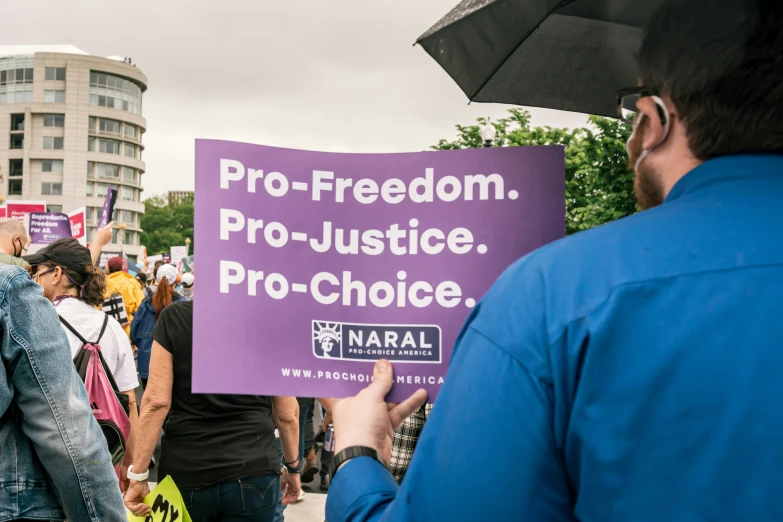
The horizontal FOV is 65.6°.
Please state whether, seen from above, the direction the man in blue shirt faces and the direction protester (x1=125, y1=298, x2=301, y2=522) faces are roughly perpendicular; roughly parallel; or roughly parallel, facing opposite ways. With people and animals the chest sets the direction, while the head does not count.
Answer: roughly parallel

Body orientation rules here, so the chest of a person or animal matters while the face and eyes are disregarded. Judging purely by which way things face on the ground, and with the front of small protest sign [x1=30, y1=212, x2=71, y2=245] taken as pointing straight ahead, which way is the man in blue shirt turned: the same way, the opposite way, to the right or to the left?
the opposite way

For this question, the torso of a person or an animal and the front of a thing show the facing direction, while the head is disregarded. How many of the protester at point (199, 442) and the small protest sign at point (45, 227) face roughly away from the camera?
1

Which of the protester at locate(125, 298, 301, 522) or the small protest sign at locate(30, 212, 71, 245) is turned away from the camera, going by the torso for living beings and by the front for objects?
the protester

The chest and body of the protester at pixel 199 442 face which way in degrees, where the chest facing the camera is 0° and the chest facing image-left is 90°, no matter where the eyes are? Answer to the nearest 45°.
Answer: approximately 180°

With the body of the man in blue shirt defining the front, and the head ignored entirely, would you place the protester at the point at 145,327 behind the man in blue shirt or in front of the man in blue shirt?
in front

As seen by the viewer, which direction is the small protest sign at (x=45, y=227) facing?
toward the camera

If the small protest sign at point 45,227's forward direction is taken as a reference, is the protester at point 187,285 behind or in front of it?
in front

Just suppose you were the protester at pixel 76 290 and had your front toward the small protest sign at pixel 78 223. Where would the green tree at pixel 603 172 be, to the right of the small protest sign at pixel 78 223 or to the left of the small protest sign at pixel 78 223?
right

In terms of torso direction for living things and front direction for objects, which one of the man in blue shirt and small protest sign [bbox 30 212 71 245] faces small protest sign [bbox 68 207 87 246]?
the man in blue shirt

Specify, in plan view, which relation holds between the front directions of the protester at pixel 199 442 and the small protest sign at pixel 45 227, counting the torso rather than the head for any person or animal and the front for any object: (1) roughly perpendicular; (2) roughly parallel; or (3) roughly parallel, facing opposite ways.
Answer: roughly parallel, facing opposite ways

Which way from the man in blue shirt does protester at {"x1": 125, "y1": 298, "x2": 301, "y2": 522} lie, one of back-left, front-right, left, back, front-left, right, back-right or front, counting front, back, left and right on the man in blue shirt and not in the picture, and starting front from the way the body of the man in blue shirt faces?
front

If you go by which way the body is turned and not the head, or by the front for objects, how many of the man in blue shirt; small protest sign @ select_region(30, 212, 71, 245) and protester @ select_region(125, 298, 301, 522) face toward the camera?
1

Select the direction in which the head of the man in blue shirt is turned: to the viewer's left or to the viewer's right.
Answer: to the viewer's left

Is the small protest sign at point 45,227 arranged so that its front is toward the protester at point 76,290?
yes

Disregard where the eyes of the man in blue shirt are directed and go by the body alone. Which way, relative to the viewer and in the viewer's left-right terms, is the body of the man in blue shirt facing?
facing away from the viewer and to the left of the viewer

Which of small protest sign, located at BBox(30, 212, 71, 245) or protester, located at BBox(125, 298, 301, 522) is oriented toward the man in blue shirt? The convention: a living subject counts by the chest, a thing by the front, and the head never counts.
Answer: the small protest sign
